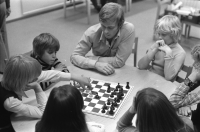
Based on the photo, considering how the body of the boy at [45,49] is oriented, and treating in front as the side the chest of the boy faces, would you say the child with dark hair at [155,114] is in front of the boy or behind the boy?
in front

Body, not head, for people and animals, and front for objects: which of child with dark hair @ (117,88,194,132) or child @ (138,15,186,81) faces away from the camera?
the child with dark hair

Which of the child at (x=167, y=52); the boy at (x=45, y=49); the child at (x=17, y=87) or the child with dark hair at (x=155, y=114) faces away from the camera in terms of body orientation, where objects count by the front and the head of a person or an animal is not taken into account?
the child with dark hair

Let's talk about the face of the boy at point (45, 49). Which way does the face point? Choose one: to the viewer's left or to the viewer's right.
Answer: to the viewer's right

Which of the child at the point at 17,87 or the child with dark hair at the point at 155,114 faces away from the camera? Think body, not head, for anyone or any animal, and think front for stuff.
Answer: the child with dark hair

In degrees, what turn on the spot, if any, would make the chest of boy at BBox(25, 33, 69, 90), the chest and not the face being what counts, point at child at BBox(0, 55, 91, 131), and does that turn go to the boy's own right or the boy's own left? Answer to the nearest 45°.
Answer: approximately 45° to the boy's own right

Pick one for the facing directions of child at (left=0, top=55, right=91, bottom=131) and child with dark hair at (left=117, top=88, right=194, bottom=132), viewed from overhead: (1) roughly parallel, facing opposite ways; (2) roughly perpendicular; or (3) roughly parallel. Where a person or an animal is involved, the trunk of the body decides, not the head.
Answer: roughly perpendicular

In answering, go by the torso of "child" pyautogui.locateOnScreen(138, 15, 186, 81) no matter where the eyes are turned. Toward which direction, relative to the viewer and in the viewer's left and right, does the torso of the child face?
facing the viewer and to the left of the viewer

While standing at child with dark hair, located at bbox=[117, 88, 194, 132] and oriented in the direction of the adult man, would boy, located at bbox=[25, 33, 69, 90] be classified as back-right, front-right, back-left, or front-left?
front-left

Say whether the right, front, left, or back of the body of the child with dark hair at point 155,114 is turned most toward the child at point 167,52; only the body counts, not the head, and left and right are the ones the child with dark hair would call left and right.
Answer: front

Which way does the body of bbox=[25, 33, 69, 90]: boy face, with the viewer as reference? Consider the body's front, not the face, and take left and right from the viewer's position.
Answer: facing the viewer and to the right of the viewer

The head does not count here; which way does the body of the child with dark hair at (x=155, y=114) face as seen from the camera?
away from the camera

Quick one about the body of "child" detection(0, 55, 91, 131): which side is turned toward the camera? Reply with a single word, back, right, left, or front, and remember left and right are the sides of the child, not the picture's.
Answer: right

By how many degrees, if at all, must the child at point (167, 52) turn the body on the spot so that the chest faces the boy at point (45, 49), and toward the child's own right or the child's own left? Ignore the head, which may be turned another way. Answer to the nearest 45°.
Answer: approximately 45° to the child's own right

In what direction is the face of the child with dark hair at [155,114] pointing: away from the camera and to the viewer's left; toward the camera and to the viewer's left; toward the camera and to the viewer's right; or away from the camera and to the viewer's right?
away from the camera and to the viewer's left

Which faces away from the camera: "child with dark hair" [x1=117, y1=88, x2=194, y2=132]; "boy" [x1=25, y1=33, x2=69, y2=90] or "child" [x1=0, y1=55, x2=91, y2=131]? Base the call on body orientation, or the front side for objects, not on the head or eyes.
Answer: the child with dark hair
